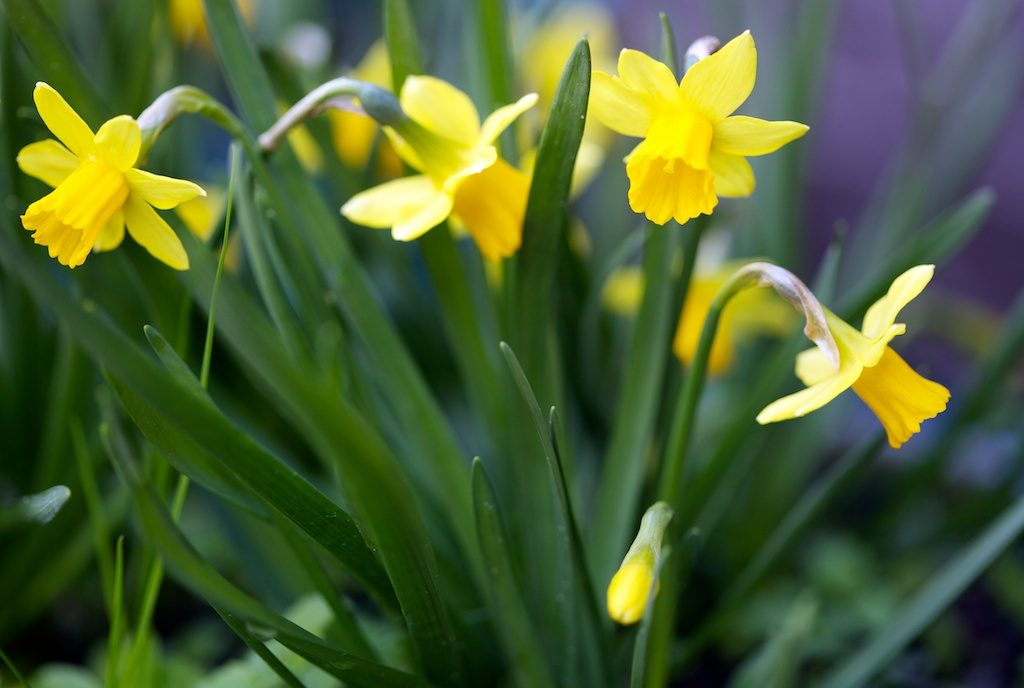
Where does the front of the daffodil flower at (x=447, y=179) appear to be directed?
to the viewer's right

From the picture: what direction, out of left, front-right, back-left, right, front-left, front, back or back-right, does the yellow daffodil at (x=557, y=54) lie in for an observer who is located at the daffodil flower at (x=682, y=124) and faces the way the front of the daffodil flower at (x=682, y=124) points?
back

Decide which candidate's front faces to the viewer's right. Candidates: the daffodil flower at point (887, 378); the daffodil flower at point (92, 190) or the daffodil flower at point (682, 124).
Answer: the daffodil flower at point (887, 378)

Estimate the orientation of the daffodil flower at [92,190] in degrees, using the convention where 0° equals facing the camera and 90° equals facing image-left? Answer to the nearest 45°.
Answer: approximately 45°

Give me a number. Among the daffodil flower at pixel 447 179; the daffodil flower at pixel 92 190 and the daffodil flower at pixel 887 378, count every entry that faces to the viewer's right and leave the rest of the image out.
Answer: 2

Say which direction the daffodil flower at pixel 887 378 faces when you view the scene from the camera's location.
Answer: facing to the right of the viewer

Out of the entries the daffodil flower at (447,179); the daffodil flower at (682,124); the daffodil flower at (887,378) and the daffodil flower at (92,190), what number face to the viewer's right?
2
